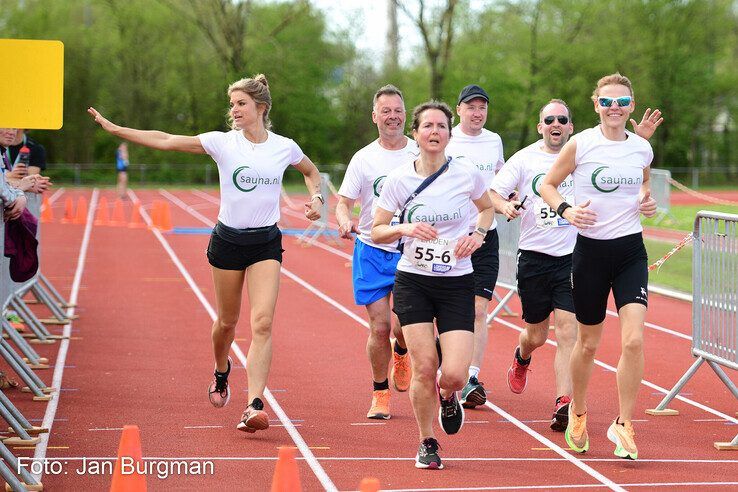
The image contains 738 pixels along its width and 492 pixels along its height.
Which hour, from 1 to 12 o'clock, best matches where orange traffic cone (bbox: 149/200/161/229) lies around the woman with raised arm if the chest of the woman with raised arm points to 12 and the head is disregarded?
The orange traffic cone is roughly at 6 o'clock from the woman with raised arm.

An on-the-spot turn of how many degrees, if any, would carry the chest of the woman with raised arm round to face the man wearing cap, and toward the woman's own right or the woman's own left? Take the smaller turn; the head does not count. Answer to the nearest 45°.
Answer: approximately 135° to the woman's own left

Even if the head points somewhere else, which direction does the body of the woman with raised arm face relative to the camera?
toward the camera

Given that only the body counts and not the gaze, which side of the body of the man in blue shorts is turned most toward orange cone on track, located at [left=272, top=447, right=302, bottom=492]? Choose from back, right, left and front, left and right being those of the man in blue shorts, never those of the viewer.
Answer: front

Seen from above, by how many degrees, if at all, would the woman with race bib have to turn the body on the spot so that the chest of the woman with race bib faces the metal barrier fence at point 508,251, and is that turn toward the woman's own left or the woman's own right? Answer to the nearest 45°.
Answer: approximately 180°

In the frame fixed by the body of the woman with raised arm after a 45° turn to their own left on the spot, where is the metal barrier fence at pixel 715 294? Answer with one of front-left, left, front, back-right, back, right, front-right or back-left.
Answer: front-left

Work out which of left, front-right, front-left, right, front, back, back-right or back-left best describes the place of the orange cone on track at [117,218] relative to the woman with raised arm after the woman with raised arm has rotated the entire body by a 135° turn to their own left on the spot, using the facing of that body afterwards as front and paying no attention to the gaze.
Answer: front-left

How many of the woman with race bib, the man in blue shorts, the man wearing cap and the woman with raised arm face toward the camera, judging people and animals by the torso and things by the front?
4

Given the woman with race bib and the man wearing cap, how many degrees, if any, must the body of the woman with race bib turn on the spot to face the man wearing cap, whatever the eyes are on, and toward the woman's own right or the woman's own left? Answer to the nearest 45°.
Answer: approximately 180°

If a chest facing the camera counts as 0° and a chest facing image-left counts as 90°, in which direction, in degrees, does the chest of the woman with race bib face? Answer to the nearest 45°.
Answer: approximately 0°

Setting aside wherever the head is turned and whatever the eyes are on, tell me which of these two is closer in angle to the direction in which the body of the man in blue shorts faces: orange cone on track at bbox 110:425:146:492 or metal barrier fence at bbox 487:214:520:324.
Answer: the orange cone on track

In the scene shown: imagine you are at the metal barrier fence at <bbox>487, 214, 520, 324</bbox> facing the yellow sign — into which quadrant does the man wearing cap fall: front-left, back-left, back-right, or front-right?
front-left

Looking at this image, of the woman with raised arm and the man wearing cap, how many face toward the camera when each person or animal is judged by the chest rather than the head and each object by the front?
2

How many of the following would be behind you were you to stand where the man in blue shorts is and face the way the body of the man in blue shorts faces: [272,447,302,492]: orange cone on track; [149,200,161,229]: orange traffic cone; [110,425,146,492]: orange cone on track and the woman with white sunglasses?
1

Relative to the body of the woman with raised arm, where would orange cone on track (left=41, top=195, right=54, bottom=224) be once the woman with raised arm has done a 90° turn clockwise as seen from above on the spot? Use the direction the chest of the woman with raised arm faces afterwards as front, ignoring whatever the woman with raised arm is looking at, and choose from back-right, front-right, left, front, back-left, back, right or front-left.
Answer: right

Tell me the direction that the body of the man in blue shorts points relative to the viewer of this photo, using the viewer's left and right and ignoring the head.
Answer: facing the viewer
